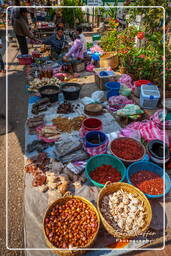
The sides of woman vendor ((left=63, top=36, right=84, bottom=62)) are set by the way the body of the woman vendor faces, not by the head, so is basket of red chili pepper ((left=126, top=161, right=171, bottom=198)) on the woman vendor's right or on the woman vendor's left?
on the woman vendor's left

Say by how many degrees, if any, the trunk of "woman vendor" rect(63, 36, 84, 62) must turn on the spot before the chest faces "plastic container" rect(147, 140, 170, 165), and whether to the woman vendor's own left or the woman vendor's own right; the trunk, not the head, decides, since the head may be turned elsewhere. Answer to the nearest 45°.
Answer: approximately 90° to the woman vendor's own left

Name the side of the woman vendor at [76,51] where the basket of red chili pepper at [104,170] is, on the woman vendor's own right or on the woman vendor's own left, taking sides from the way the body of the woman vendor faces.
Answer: on the woman vendor's own left
